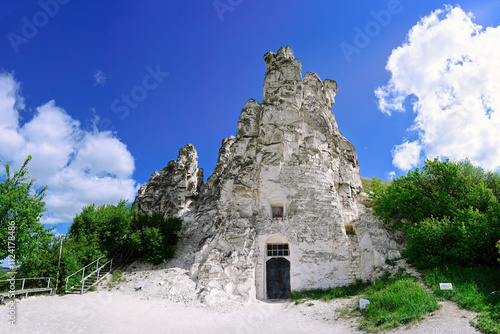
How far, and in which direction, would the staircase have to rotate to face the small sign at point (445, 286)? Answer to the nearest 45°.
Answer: approximately 90° to its left

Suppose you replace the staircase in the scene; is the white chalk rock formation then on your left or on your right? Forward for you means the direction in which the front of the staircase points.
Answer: on your left

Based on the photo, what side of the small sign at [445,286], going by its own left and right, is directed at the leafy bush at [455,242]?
back

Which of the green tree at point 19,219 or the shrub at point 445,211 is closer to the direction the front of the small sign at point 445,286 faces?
the green tree

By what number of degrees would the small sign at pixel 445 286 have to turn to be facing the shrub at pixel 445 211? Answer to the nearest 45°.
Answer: approximately 180°

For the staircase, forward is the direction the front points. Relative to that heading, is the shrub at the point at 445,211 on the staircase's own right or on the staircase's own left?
on the staircase's own left

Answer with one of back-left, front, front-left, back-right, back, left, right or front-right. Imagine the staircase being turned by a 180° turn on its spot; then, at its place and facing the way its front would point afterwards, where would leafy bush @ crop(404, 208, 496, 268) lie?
right

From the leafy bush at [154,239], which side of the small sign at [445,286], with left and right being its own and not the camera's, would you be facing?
right

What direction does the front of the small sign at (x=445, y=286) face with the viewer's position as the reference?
facing the viewer

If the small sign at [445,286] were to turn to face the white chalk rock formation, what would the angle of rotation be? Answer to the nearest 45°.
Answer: approximately 135° to its right

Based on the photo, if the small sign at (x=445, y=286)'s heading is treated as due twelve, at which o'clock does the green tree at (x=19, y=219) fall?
The green tree is roughly at 2 o'clock from the small sign.
